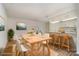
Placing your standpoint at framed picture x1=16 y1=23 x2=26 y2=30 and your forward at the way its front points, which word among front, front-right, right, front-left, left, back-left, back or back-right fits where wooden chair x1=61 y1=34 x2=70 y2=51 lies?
left

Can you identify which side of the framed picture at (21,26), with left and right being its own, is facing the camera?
front

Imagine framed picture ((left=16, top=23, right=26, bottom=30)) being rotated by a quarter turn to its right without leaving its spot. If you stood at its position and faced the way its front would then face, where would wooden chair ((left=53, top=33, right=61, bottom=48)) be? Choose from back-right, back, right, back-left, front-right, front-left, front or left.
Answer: back
